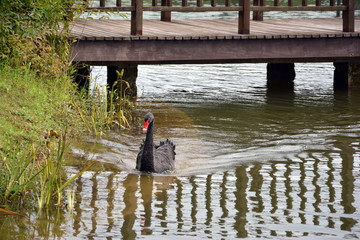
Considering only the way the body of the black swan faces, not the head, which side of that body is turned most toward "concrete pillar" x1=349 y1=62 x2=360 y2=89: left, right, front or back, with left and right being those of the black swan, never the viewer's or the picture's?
back

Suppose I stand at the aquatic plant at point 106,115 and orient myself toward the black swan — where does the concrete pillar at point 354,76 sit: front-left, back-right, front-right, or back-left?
back-left

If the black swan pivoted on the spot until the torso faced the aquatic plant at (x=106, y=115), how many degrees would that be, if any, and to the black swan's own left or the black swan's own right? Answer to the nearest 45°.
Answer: approximately 135° to the black swan's own right

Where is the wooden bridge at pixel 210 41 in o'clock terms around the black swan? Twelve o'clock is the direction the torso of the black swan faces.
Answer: The wooden bridge is roughly at 5 o'clock from the black swan.

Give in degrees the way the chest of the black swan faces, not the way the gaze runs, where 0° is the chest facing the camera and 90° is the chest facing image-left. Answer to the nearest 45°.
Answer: approximately 45°
